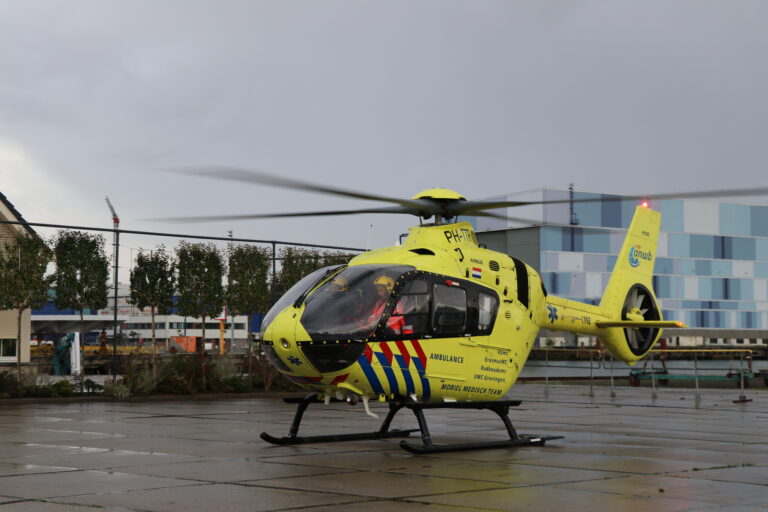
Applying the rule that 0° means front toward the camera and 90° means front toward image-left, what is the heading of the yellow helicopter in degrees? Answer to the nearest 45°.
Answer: approximately 45°
